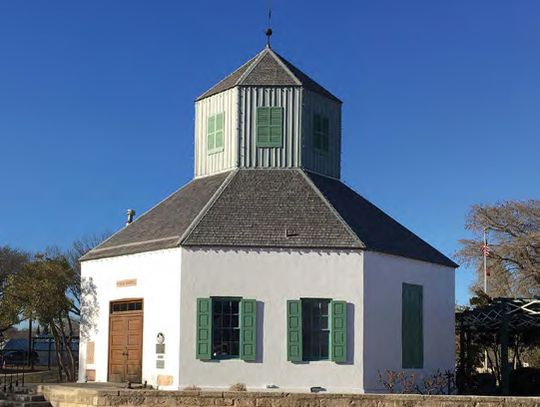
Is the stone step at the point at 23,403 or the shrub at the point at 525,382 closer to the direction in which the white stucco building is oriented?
the stone step

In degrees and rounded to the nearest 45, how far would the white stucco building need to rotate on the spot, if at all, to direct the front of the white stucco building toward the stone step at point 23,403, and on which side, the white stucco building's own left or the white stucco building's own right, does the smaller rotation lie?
approximately 45° to the white stucco building's own right

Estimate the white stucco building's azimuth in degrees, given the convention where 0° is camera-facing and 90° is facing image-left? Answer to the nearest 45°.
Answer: approximately 45°
